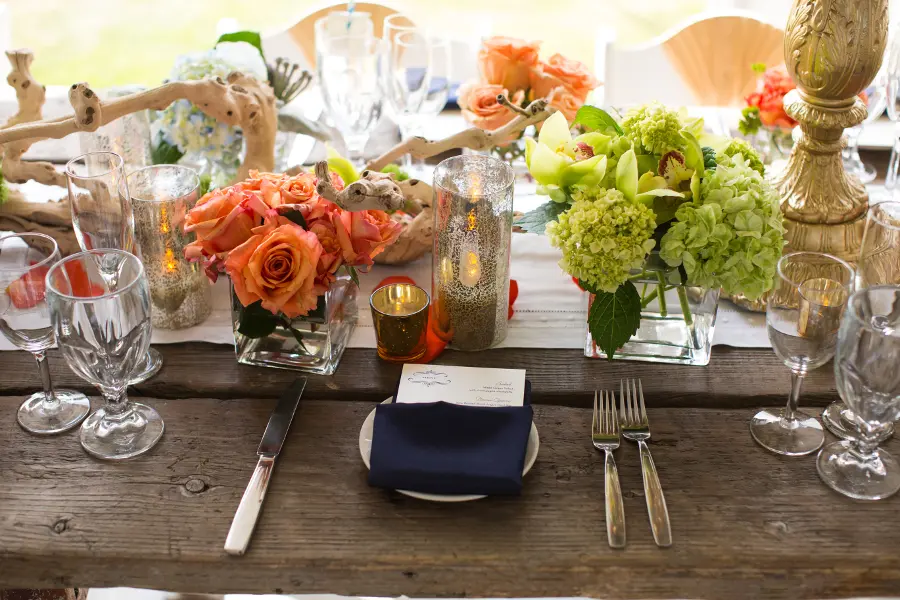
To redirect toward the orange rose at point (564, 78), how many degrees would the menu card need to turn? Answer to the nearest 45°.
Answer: approximately 180°

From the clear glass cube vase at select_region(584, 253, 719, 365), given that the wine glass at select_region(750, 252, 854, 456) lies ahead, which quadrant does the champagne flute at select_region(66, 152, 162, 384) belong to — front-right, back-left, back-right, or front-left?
back-right

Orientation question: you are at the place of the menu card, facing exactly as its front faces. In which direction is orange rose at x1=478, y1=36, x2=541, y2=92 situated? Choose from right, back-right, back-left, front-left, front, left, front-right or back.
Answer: back

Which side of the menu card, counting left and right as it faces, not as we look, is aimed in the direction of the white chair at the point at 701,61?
back

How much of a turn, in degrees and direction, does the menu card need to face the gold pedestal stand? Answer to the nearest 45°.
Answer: approximately 135° to its left

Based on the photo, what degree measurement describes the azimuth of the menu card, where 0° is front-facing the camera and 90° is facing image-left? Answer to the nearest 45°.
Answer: approximately 0°
